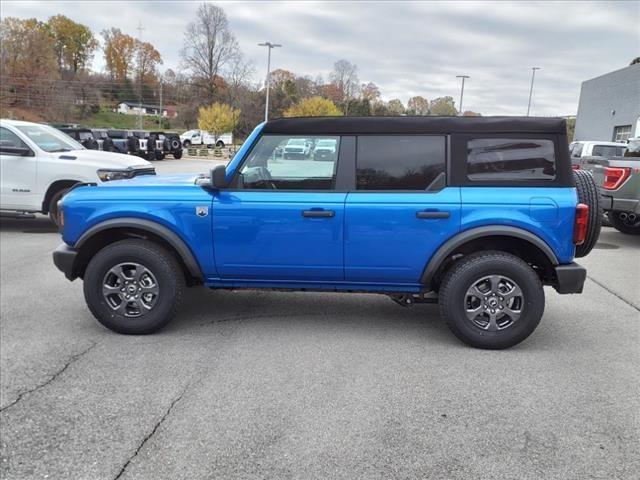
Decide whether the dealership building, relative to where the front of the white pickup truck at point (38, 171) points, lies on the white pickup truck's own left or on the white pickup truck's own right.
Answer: on the white pickup truck's own left

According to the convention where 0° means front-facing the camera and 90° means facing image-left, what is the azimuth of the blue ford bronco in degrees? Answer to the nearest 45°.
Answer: approximately 90°

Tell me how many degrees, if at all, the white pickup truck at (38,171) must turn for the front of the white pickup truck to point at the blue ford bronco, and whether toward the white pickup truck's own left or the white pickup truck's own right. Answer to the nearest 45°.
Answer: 0° — it already faces it

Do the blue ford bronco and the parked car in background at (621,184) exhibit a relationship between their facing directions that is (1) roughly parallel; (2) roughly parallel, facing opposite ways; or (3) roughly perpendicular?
roughly parallel, facing opposite ways

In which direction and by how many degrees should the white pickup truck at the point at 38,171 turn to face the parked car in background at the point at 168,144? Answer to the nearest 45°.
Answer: approximately 135° to its left

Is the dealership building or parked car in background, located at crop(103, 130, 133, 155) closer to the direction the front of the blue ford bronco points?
the parked car in background

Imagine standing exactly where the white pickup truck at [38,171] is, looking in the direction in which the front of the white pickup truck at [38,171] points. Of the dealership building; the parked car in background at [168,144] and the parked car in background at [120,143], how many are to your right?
0

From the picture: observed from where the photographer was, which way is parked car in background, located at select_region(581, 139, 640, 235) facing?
facing away from the viewer and to the right of the viewer

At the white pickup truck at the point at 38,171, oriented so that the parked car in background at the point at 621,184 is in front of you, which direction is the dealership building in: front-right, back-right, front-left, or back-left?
front-left

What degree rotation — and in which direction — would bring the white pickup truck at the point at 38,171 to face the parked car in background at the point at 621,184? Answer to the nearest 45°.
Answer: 0° — it already faces it

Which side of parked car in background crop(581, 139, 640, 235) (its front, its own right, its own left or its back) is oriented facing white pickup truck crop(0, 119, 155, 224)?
back

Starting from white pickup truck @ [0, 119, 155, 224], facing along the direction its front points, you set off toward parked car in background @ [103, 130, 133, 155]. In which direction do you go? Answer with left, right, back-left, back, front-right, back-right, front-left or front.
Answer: back-left

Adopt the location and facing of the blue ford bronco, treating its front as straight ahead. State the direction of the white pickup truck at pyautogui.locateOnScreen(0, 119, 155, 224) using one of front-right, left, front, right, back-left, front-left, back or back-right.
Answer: front-right

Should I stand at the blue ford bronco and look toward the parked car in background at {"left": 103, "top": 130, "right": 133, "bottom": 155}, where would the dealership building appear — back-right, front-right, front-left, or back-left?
front-right

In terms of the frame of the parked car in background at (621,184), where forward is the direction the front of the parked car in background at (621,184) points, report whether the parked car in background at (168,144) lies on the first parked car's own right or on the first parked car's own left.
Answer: on the first parked car's own left
